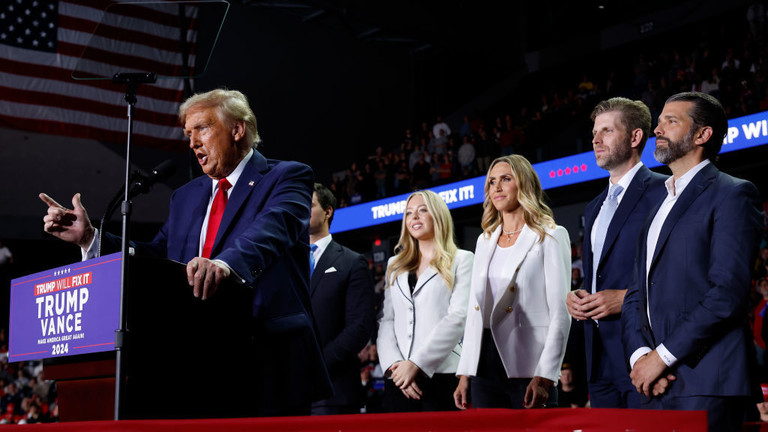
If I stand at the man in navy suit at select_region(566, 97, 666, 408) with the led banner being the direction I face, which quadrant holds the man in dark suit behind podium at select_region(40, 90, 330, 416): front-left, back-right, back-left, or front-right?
back-left

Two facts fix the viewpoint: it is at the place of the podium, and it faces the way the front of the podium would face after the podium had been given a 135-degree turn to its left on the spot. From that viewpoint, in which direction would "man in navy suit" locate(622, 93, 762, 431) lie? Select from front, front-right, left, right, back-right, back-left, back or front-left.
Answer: front

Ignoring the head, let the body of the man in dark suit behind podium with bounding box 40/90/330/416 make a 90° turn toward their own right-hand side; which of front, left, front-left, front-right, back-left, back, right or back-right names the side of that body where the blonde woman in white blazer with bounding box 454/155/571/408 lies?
right

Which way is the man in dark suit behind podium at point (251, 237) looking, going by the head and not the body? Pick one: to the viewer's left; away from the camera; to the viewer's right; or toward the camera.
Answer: to the viewer's left

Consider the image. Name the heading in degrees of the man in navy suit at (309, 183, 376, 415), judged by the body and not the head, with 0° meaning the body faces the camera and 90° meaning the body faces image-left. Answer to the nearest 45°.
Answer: approximately 45°

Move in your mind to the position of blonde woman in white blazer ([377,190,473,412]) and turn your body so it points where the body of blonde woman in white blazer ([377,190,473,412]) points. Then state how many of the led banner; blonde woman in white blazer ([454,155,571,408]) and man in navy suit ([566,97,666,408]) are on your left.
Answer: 2

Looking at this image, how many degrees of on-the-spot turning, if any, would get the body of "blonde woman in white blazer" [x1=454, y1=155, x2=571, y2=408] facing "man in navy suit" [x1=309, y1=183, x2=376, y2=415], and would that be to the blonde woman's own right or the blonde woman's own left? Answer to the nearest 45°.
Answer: approximately 90° to the blonde woman's own right

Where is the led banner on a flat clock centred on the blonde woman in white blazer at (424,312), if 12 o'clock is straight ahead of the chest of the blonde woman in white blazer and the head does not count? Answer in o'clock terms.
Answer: The led banner is roughly at 5 o'clock from the blonde woman in white blazer.

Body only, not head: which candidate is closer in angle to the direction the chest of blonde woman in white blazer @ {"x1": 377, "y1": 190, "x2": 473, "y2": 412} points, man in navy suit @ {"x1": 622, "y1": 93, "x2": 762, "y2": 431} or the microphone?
the microphone

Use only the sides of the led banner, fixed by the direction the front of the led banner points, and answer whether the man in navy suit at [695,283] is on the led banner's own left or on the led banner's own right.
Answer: on the led banner's own left

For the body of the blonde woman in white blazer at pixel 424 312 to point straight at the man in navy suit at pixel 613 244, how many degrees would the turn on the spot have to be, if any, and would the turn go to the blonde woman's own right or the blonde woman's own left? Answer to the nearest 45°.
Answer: approximately 90° to the blonde woman's own left

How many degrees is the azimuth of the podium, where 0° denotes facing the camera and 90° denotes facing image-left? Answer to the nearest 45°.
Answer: approximately 45°

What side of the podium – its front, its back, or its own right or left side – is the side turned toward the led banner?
back
